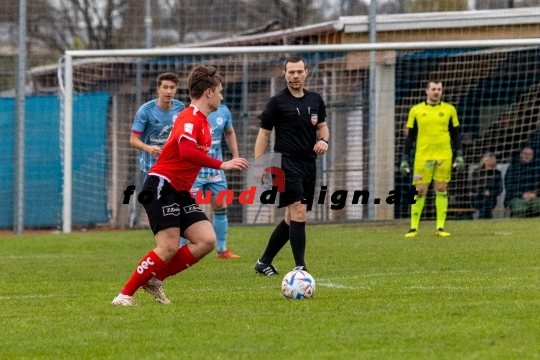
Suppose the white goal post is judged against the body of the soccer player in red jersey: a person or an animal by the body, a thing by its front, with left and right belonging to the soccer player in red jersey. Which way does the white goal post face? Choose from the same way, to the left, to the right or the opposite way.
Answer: to the right

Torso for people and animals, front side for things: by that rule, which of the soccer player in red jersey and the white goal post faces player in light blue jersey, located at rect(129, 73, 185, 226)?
the white goal post

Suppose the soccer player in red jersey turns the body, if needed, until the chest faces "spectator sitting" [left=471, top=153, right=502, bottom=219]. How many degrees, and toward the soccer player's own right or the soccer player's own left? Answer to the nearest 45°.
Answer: approximately 45° to the soccer player's own left

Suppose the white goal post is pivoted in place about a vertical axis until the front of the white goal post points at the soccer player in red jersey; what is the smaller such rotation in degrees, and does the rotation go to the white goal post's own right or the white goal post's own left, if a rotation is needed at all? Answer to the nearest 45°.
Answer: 0° — it already faces them

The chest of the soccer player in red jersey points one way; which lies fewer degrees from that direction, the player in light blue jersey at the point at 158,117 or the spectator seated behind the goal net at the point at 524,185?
the spectator seated behind the goal net

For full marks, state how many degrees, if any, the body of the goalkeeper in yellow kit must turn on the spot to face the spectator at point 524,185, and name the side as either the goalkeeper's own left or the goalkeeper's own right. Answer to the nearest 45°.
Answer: approximately 135° to the goalkeeper's own left
